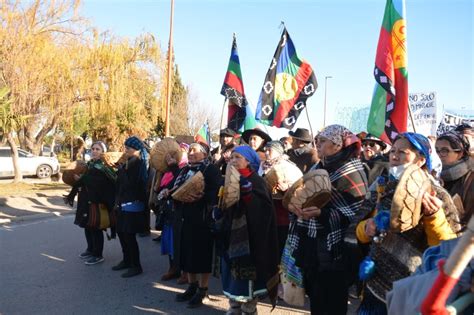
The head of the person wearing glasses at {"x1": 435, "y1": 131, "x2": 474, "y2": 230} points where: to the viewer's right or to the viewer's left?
to the viewer's left

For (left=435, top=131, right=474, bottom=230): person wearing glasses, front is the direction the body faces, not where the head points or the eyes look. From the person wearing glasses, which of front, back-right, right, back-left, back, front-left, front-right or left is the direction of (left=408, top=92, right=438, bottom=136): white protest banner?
back-right

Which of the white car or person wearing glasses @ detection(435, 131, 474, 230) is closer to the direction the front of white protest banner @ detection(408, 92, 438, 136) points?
the person wearing glasses

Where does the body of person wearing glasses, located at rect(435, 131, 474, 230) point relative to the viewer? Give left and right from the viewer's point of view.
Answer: facing the viewer and to the left of the viewer

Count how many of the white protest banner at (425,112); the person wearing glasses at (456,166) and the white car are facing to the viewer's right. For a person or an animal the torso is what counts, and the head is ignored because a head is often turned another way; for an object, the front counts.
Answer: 1

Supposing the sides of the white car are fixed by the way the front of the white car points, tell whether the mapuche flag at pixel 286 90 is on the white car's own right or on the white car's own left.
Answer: on the white car's own right

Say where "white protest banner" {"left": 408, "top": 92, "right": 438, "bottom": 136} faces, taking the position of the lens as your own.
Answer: facing the viewer

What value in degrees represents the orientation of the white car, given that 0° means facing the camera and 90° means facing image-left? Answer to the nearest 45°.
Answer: approximately 270°

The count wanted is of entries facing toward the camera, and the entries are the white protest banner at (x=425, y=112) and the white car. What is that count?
1

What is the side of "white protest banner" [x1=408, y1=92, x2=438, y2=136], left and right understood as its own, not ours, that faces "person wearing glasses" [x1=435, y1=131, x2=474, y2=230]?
front

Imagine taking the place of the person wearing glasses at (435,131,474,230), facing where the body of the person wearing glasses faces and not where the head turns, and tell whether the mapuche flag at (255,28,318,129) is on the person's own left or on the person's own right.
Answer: on the person's own right

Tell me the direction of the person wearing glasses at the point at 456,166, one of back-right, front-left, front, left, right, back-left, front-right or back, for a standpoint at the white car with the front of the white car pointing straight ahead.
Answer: right
